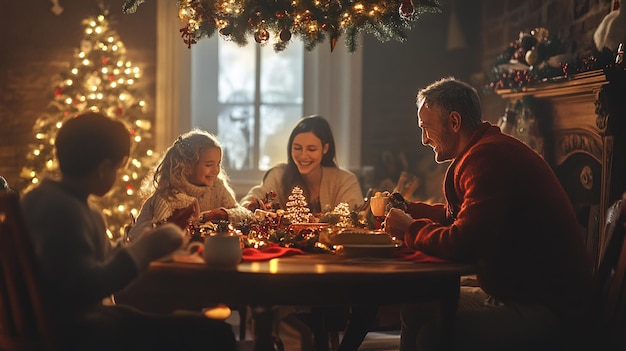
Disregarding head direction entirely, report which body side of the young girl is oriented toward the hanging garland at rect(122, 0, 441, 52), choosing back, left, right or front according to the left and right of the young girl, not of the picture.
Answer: left

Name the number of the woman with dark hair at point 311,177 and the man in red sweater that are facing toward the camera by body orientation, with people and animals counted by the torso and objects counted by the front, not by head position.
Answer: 1

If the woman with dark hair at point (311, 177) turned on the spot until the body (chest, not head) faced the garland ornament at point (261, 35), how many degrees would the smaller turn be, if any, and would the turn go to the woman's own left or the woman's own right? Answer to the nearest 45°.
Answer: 0° — they already face it

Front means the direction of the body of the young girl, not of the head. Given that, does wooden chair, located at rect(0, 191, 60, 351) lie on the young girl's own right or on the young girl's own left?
on the young girl's own right

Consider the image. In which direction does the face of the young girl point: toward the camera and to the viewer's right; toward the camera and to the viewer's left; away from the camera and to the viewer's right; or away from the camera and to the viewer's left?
toward the camera and to the viewer's right

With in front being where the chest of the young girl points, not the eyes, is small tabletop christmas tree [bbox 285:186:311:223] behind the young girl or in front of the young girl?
in front

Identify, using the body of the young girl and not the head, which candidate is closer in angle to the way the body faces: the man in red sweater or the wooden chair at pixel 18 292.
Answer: the man in red sweater

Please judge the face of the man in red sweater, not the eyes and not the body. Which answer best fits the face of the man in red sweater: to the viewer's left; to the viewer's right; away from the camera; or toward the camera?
to the viewer's left

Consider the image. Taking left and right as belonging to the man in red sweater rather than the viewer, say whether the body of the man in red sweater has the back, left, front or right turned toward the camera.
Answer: left
